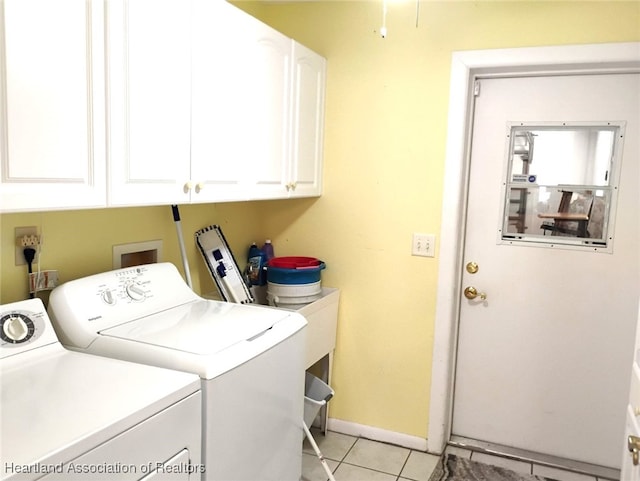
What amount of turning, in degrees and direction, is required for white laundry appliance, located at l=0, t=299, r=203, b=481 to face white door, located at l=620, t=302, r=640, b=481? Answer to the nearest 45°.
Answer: approximately 45° to its left

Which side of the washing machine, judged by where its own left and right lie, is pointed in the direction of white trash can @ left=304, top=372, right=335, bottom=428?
left

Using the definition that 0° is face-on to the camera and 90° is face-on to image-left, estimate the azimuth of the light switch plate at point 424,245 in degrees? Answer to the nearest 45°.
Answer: approximately 0°

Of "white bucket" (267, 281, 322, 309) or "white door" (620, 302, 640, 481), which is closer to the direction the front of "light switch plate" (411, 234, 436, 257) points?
the white door

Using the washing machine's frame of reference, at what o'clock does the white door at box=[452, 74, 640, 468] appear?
The white door is roughly at 10 o'clock from the washing machine.

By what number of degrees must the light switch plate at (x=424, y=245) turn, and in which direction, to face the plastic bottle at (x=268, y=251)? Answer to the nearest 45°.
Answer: approximately 90° to its right

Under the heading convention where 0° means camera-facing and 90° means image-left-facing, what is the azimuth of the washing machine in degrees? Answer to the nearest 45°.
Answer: approximately 315°
